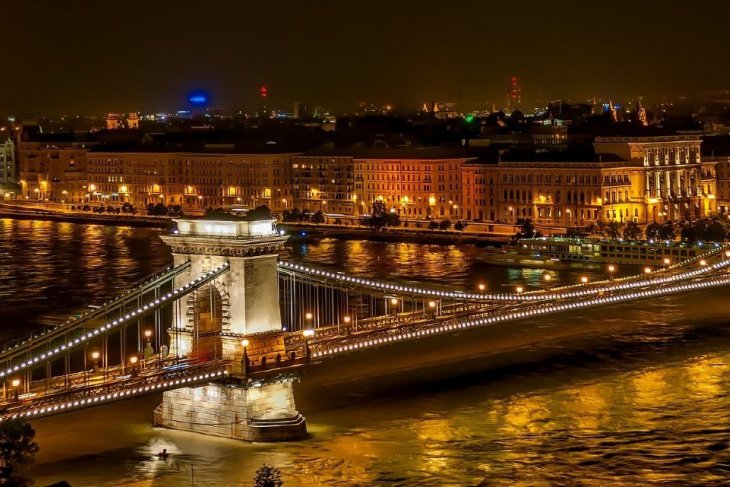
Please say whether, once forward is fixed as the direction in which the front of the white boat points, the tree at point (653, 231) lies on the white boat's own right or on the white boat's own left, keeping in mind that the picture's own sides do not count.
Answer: on the white boat's own right

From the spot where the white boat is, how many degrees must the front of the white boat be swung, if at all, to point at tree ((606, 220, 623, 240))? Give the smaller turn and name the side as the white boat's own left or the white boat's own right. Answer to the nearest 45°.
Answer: approximately 90° to the white boat's own right

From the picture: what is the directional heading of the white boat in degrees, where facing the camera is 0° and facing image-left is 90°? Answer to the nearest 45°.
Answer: approximately 90°

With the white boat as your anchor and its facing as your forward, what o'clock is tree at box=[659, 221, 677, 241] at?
The tree is roughly at 4 o'clock from the white boat.

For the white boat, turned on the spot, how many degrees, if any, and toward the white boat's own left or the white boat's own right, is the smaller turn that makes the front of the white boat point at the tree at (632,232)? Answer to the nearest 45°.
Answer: approximately 90° to the white boat's own right

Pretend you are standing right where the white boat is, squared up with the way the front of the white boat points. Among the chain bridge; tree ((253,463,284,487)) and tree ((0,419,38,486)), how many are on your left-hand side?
3

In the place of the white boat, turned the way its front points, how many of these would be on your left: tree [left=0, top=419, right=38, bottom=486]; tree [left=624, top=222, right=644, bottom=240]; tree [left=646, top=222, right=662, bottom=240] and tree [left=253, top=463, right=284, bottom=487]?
2

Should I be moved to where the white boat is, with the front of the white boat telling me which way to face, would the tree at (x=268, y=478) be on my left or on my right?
on my left
